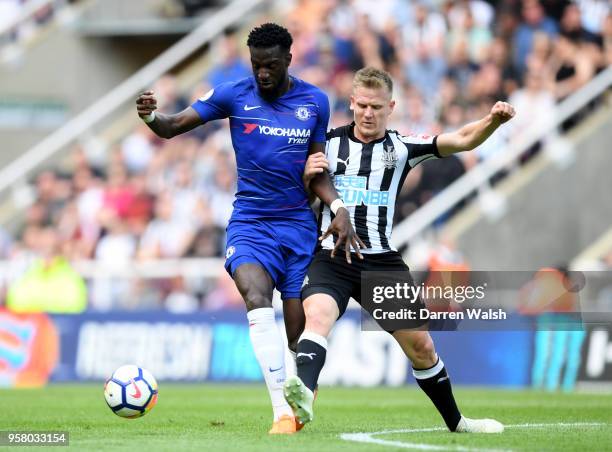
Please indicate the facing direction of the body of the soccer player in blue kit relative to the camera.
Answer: toward the camera

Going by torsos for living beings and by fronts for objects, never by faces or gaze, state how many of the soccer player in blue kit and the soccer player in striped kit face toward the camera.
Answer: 2

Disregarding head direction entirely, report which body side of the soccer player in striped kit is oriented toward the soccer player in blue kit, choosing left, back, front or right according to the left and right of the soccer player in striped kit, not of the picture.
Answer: right

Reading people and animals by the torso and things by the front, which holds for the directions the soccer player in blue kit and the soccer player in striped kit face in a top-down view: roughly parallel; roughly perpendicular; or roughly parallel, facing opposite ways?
roughly parallel

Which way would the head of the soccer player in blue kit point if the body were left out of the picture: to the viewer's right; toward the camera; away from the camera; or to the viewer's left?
toward the camera

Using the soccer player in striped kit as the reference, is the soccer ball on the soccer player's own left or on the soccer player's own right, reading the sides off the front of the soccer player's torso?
on the soccer player's own right
